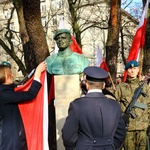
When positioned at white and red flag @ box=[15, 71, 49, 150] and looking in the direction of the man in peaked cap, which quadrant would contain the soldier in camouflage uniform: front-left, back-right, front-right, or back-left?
front-left

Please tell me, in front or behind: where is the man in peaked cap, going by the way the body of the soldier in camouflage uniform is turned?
in front

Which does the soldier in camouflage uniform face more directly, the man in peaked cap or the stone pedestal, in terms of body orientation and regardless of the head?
the man in peaked cap

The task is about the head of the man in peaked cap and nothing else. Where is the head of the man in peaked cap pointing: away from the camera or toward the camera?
away from the camera

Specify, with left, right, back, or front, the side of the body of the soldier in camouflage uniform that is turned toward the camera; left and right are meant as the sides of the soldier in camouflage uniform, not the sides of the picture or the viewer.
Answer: front

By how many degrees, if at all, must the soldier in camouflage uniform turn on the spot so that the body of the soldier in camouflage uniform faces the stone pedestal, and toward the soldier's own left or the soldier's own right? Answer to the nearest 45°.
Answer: approximately 90° to the soldier's own right

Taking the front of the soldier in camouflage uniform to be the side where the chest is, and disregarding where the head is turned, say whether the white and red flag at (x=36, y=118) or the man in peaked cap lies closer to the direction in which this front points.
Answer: the man in peaked cap

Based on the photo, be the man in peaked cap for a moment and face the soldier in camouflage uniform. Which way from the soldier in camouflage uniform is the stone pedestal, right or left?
left

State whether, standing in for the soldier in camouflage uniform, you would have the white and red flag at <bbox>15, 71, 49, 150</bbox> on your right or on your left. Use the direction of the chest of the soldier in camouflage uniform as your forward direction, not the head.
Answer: on your right
